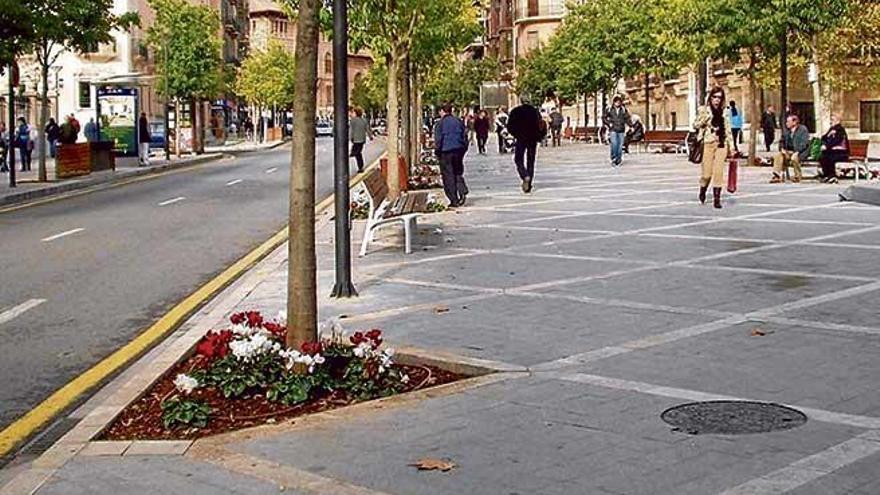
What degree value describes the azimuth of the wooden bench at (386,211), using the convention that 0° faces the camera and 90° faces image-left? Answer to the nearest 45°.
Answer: approximately 270°

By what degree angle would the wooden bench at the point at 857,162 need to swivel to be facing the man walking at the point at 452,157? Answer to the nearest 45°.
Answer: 0° — it already faces them

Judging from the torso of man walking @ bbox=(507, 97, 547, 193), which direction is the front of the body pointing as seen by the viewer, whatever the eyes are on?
away from the camera

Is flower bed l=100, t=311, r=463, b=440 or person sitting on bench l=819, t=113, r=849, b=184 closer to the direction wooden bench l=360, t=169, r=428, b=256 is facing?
the person sitting on bench

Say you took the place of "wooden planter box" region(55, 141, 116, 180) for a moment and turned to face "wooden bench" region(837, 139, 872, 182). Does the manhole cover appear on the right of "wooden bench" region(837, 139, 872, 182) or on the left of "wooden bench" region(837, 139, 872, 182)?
right

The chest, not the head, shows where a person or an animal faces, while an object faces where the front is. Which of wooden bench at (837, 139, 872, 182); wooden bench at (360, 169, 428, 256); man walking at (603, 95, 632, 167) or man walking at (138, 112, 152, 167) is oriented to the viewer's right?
wooden bench at (360, 169, 428, 256)

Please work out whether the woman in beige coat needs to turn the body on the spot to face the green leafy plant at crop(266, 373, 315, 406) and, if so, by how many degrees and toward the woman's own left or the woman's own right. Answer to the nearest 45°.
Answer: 0° — they already face it

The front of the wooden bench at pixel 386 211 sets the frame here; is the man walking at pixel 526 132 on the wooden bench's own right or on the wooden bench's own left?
on the wooden bench's own left
